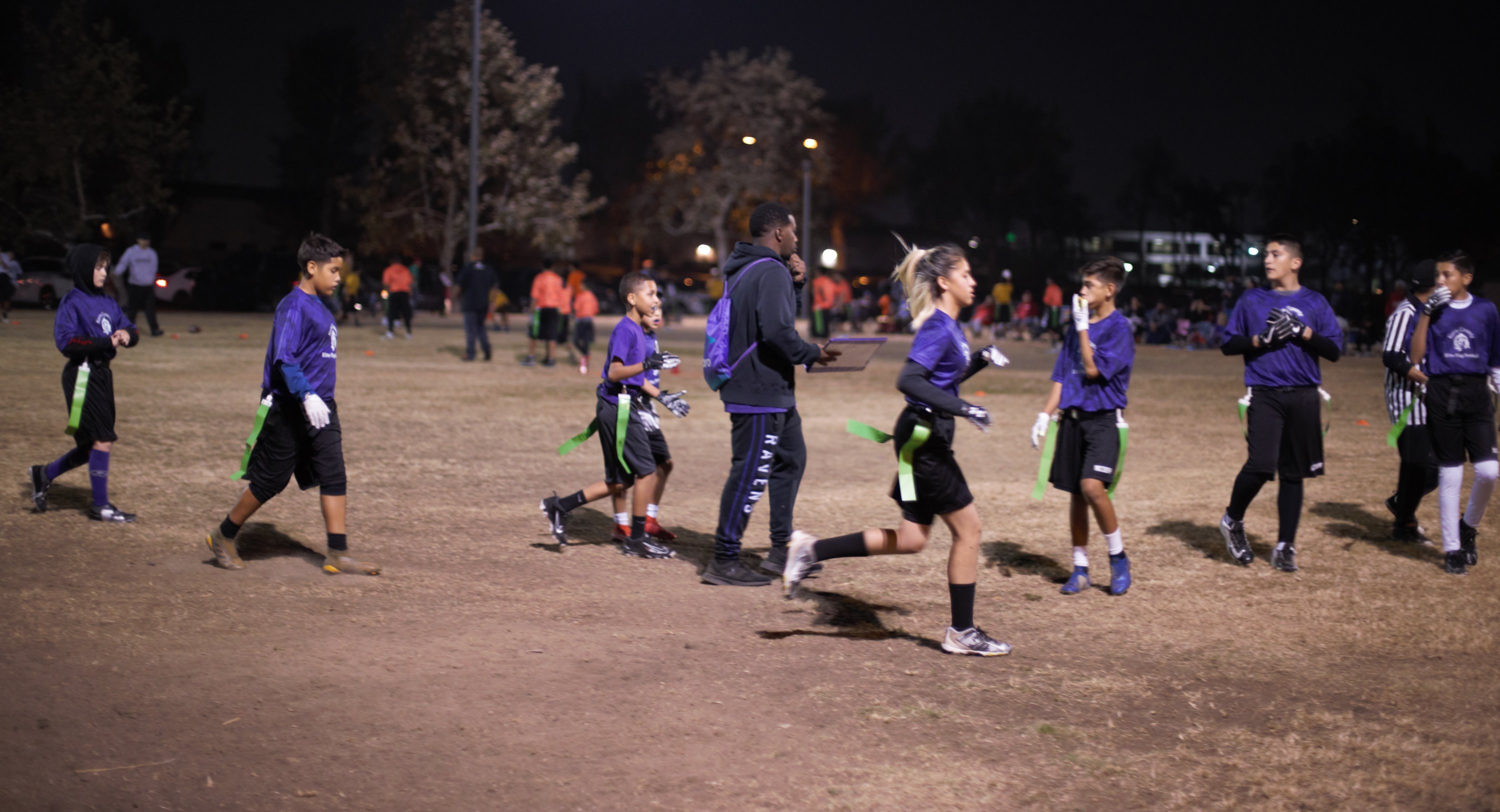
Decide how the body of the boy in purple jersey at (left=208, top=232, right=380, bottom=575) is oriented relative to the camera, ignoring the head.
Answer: to the viewer's right

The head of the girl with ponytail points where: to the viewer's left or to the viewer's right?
to the viewer's right

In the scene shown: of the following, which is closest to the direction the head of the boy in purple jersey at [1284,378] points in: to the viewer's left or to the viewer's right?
to the viewer's left

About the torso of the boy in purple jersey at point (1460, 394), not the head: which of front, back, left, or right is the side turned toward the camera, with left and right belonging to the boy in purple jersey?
front

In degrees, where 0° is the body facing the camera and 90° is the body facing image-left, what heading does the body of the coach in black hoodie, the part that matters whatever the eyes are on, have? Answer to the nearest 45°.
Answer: approximately 270°

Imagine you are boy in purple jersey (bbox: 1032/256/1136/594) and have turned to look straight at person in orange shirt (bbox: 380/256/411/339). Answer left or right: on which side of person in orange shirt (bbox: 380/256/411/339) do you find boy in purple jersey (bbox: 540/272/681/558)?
left

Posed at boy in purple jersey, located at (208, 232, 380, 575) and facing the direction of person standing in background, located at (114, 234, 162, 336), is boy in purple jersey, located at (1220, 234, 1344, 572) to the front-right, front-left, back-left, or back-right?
back-right

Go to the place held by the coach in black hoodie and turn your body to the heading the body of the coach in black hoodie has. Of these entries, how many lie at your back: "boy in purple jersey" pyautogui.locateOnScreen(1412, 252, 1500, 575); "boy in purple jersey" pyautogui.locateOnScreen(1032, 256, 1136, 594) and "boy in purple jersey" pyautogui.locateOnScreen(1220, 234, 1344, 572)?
0

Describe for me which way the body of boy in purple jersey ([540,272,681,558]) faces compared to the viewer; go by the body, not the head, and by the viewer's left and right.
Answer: facing to the right of the viewer

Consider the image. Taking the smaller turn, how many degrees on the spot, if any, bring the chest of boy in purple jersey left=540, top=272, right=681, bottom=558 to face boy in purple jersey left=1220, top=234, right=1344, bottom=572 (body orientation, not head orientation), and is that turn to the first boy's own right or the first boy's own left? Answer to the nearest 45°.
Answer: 0° — they already face them

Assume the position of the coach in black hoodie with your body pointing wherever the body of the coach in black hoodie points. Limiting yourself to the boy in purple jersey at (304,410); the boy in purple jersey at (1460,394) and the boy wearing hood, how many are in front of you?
1

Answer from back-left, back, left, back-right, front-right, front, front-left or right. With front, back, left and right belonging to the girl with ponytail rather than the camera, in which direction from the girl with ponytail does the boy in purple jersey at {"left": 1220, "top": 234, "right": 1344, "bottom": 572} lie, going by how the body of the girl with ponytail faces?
front-left

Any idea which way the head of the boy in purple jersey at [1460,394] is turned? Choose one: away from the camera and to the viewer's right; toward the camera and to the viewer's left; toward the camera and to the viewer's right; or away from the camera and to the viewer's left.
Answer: toward the camera and to the viewer's left

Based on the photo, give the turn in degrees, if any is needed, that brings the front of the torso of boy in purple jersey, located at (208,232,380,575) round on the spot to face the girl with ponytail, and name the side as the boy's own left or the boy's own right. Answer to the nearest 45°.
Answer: approximately 45° to the boy's own right

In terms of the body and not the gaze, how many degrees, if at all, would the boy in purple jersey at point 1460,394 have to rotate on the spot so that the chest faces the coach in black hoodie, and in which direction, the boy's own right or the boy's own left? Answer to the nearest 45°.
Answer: approximately 45° to the boy's own right

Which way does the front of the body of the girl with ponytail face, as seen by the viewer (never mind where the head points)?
to the viewer's right

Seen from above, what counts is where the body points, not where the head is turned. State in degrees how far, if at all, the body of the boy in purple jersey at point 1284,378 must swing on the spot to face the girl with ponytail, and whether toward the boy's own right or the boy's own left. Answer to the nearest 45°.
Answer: approximately 45° to the boy's own right

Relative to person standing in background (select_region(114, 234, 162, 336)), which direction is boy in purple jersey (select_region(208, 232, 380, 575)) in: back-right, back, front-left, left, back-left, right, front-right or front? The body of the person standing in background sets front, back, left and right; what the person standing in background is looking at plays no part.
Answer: front
